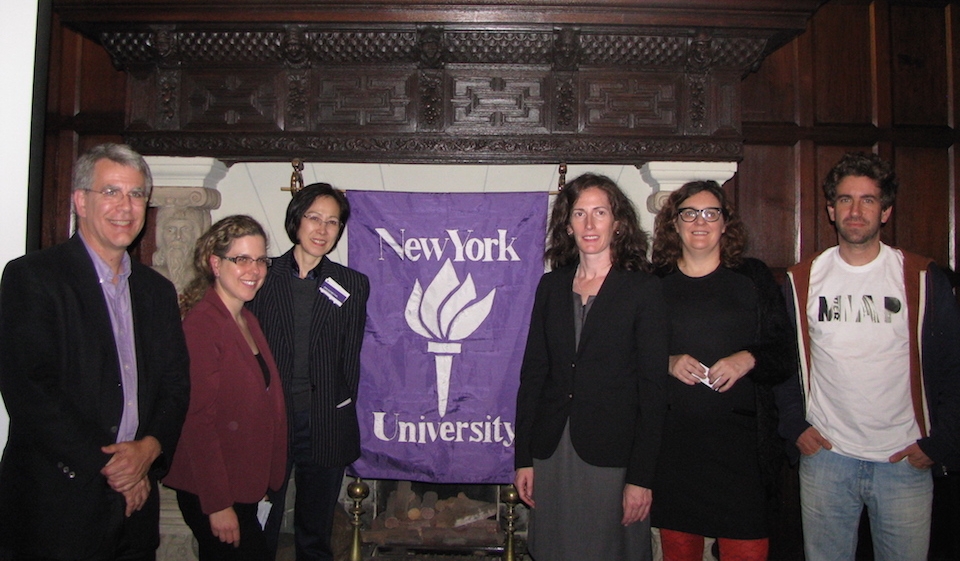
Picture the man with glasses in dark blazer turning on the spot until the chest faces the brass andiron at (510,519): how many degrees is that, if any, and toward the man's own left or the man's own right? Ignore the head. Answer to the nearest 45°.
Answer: approximately 45° to the man's own left

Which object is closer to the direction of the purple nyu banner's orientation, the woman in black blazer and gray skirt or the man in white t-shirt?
the woman in black blazer and gray skirt

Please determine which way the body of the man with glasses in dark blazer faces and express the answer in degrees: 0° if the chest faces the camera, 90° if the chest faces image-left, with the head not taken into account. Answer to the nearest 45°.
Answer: approximately 315°

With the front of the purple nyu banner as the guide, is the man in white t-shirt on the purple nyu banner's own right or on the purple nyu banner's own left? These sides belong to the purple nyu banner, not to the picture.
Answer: on the purple nyu banner's own left

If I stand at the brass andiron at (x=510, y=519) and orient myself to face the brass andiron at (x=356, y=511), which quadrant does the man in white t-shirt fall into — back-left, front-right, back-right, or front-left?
back-left

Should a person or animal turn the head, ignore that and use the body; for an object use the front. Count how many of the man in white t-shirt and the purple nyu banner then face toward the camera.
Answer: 2

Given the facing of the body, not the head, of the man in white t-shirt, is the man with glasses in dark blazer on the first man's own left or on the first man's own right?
on the first man's own right
